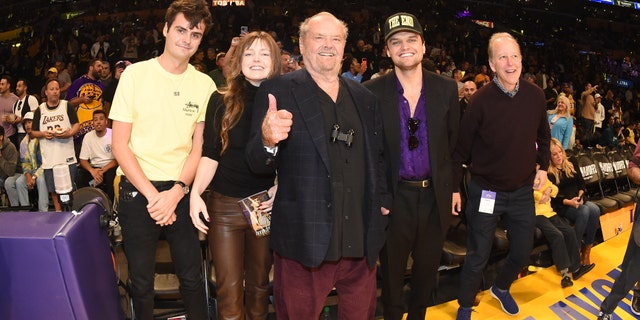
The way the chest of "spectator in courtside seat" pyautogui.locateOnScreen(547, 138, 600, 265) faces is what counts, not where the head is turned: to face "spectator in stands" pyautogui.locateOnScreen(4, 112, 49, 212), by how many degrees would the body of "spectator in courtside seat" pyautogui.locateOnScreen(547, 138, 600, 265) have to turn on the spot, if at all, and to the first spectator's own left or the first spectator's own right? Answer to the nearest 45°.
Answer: approximately 135° to the first spectator's own right

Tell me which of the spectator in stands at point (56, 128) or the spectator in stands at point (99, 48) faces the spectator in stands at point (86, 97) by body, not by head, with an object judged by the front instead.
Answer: the spectator in stands at point (99, 48)

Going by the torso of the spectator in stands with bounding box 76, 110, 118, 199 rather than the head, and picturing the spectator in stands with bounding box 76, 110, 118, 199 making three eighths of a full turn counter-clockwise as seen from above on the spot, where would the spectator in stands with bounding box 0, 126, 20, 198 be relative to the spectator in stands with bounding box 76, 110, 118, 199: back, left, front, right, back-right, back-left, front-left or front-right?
left

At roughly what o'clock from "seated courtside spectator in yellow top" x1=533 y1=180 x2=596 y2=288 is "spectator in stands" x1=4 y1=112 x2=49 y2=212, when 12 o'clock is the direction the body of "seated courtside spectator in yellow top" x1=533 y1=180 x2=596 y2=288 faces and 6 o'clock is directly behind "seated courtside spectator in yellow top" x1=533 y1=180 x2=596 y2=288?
"spectator in stands" x1=4 y1=112 x2=49 y2=212 is roughly at 4 o'clock from "seated courtside spectator in yellow top" x1=533 y1=180 x2=596 y2=288.

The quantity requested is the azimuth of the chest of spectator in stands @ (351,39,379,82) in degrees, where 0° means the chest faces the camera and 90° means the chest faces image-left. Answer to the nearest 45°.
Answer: approximately 0°

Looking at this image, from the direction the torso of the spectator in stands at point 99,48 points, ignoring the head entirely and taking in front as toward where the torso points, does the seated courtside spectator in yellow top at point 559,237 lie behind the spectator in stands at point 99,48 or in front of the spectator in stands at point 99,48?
in front

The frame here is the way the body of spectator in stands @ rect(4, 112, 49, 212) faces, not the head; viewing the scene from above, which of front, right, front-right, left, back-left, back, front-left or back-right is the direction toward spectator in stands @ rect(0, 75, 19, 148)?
back

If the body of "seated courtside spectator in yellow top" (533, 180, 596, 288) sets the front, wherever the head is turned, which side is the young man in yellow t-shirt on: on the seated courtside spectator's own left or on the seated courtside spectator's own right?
on the seated courtside spectator's own right

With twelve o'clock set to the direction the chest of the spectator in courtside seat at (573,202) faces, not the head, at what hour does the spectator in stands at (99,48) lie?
the spectator in stands at (99,48) is roughly at 5 o'clock from the spectator in courtside seat at (573,202).

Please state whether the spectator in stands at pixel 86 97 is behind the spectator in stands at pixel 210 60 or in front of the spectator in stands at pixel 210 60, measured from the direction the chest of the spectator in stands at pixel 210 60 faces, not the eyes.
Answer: in front

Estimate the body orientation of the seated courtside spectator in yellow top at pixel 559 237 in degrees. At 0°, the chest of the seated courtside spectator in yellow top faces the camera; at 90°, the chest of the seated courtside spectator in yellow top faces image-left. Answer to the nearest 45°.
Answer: approximately 315°

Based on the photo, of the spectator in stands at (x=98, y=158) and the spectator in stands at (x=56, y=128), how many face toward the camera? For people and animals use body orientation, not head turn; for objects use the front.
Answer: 2

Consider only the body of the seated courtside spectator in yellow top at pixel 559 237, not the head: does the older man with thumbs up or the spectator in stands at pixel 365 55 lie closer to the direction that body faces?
the older man with thumbs up

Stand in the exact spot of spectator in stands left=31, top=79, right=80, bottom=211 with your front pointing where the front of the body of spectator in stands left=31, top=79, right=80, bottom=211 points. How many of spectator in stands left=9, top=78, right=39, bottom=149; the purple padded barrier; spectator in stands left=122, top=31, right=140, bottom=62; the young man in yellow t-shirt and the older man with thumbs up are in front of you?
3
